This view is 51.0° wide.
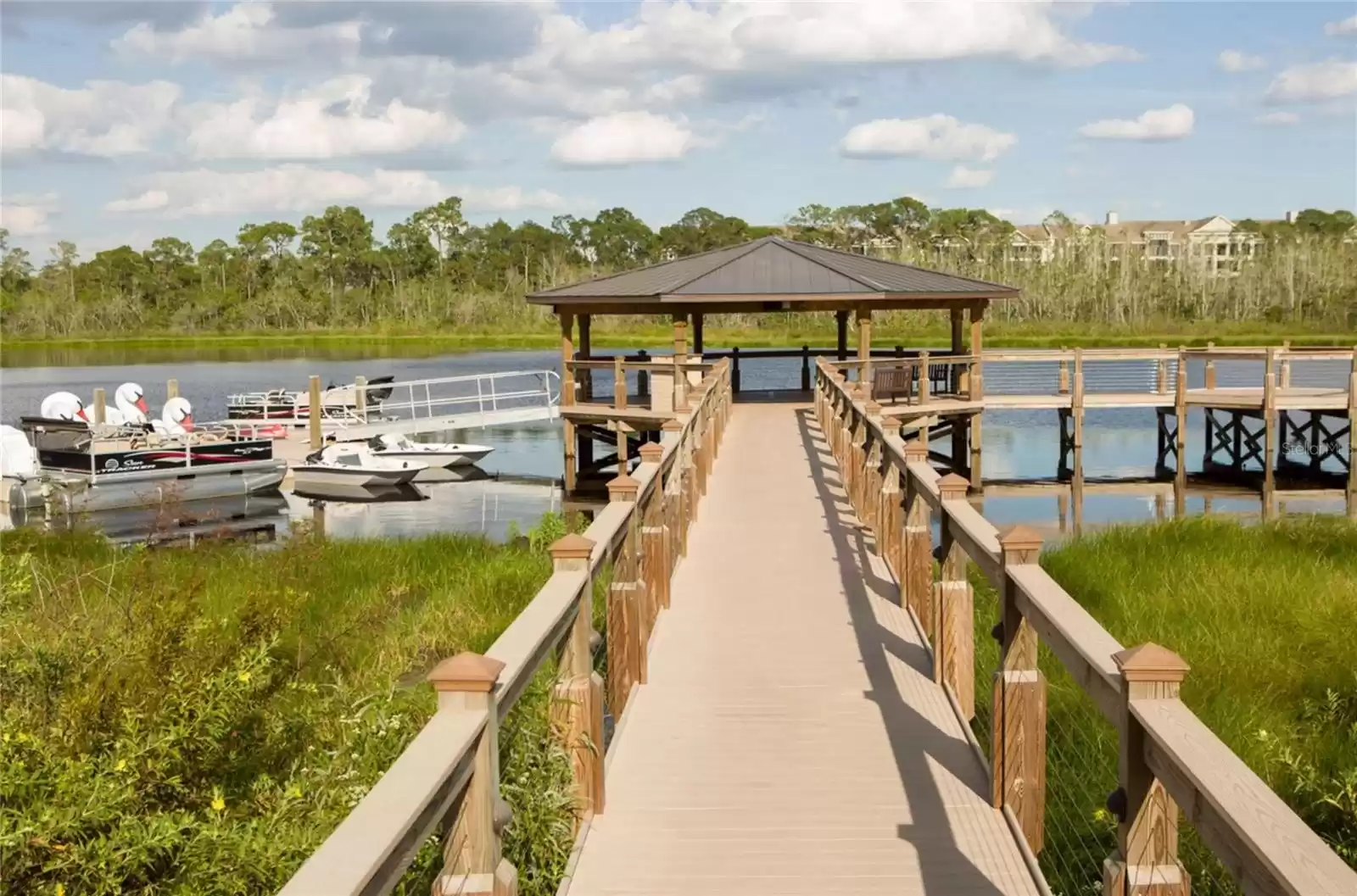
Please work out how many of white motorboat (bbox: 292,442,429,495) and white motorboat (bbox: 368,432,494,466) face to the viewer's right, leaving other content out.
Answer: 2

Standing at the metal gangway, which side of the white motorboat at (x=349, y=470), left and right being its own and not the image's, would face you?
left

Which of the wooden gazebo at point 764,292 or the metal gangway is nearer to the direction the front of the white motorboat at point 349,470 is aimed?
the wooden gazebo

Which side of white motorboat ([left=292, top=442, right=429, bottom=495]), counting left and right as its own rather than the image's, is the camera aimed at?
right

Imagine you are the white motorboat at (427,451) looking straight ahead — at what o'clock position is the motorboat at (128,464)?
The motorboat is roughly at 5 o'clock from the white motorboat.

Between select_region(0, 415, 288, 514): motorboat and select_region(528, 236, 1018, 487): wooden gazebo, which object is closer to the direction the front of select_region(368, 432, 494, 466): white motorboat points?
the wooden gazebo

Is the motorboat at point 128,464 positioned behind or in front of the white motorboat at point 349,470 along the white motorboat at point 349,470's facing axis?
behind

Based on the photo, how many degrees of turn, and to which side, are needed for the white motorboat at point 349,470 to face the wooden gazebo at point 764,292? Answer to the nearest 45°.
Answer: approximately 45° to its left

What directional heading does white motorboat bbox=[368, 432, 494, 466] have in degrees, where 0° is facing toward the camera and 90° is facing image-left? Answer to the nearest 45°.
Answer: approximately 270°
